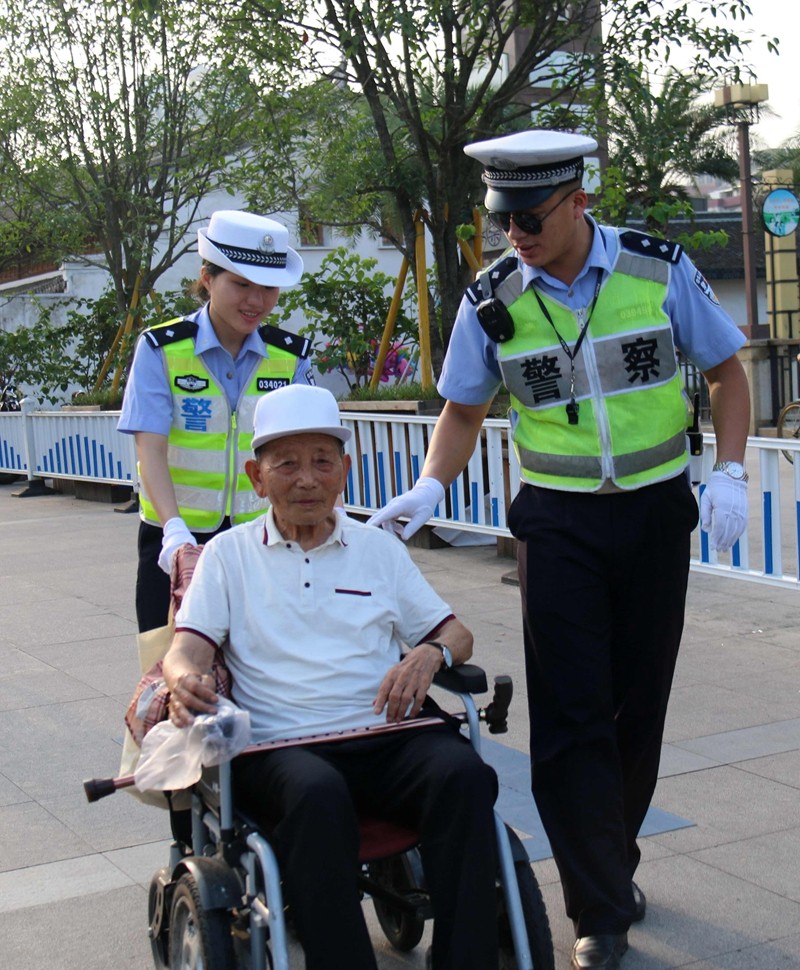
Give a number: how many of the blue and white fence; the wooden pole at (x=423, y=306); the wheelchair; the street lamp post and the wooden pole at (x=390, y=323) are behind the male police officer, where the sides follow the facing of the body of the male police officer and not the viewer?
4

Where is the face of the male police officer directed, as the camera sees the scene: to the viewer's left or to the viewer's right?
to the viewer's left

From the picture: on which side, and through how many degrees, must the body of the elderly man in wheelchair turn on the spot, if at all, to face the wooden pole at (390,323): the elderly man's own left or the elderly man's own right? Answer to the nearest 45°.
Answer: approximately 180°

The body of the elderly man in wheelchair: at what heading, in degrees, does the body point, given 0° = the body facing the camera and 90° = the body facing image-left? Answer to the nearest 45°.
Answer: approximately 0°

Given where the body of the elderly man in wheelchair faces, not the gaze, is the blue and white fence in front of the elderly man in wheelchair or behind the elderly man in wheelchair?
behind

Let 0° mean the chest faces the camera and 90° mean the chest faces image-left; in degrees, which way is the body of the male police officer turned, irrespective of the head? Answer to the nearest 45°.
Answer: approximately 0°

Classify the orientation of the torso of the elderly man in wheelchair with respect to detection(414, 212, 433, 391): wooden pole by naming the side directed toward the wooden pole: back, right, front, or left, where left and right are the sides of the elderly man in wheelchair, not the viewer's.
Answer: back

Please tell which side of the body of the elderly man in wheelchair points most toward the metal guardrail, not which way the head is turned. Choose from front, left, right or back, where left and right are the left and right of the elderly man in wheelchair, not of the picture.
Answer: back

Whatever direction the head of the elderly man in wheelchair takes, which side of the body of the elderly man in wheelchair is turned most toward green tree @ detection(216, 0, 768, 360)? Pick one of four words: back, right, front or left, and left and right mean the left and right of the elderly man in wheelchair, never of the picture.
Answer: back

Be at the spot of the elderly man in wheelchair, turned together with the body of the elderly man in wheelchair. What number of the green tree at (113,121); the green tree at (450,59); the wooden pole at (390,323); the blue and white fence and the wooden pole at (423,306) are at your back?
5

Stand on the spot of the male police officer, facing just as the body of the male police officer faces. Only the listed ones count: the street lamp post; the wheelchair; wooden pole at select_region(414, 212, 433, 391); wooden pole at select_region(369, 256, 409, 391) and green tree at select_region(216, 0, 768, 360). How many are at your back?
4

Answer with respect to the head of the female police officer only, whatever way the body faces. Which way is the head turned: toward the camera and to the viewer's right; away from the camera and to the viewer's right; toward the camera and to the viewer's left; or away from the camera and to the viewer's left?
toward the camera and to the viewer's right

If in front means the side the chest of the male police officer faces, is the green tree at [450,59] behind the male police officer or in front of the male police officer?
behind

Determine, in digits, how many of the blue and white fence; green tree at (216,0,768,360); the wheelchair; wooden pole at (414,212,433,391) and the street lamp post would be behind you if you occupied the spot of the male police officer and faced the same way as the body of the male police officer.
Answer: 4

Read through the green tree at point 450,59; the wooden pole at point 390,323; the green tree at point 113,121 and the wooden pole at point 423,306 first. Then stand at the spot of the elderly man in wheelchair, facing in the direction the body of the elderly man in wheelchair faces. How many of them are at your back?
4

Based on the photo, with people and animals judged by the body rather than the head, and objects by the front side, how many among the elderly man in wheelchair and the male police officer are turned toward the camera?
2
